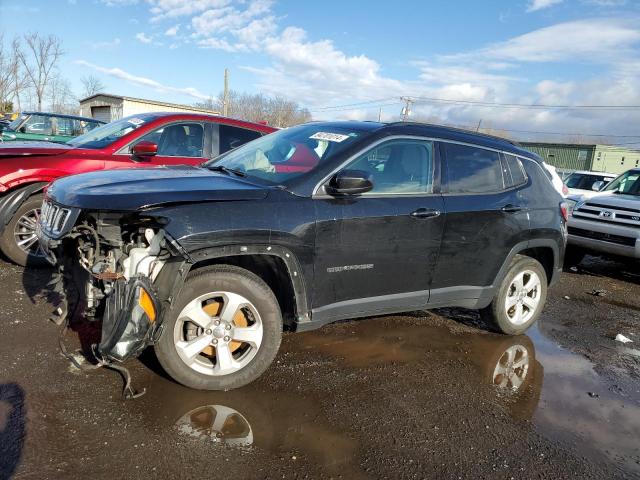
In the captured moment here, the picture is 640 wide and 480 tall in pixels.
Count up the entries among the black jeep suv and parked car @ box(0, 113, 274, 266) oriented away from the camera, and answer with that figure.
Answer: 0

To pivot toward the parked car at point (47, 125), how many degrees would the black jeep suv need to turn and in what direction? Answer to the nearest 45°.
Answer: approximately 90° to its right

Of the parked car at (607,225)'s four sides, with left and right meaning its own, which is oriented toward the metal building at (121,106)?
right

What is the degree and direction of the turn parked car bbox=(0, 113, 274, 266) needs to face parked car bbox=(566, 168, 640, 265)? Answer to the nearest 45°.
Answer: approximately 135° to its left

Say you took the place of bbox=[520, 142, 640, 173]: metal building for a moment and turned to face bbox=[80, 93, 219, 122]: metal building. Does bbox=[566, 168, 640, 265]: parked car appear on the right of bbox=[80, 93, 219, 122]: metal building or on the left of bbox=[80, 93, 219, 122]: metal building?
left

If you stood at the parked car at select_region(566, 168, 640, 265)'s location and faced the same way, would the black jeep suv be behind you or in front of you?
in front

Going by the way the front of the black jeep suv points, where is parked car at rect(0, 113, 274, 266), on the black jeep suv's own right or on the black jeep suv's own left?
on the black jeep suv's own right

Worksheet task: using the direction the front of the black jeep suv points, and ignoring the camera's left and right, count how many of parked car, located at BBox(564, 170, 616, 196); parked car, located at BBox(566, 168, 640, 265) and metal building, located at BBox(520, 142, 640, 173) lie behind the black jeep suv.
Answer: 3

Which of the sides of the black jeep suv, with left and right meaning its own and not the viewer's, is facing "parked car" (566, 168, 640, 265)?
back

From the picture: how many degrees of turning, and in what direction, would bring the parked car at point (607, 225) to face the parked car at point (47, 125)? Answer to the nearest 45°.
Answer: approximately 45° to its right

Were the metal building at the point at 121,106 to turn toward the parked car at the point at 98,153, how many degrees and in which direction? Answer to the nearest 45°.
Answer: approximately 45° to its left

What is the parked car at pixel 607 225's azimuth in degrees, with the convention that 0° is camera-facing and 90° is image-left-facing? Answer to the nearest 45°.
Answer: approximately 45°
